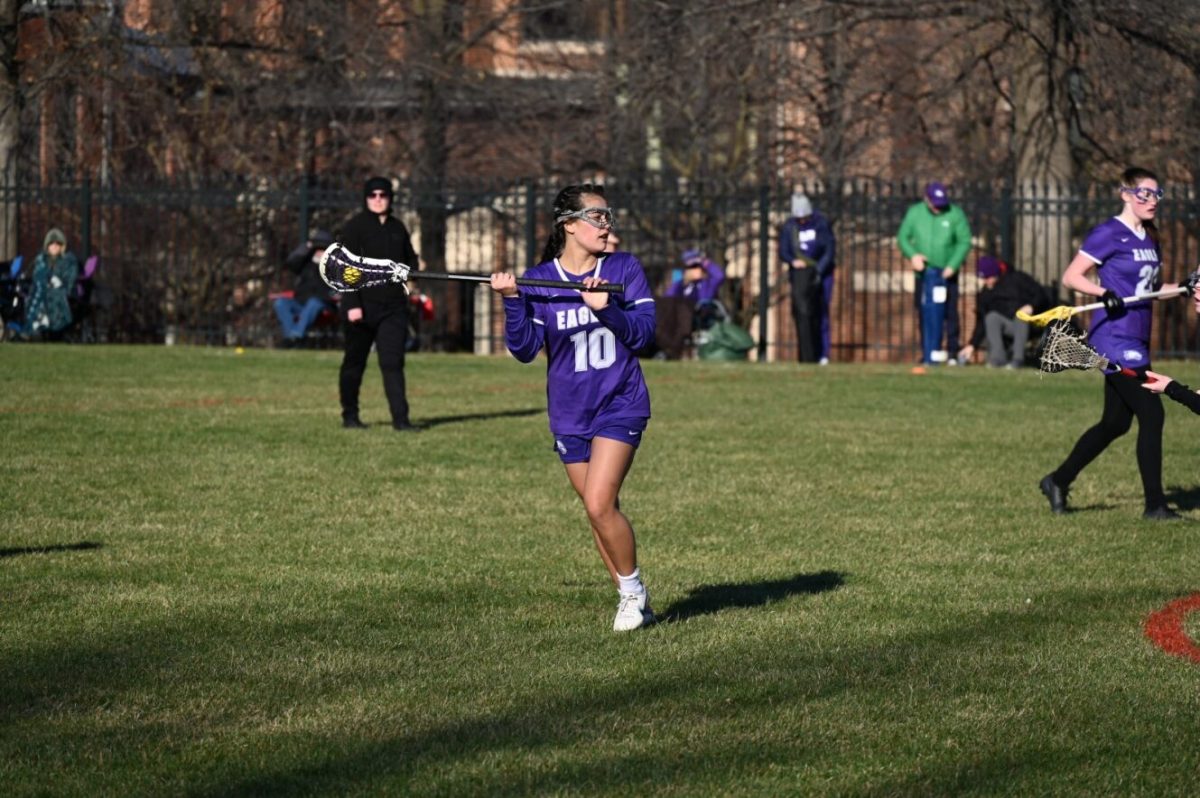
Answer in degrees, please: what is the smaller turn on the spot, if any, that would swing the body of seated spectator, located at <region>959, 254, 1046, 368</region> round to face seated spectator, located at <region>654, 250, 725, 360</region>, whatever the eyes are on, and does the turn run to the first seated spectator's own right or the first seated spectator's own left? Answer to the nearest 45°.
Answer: approximately 45° to the first seated spectator's own right

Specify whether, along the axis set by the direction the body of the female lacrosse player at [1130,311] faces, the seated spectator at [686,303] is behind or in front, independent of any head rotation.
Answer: behind

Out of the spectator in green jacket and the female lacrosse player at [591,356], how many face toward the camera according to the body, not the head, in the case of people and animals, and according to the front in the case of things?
2

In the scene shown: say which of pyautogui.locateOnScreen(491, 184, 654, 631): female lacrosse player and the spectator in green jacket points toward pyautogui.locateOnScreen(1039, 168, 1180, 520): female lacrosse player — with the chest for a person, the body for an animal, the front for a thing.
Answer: the spectator in green jacket

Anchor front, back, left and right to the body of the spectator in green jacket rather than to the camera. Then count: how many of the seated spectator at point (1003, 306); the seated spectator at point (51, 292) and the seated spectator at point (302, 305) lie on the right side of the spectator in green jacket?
2

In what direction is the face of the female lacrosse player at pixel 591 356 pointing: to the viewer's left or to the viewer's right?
to the viewer's right

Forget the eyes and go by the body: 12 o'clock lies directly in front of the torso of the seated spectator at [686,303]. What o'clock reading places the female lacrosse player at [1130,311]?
The female lacrosse player is roughly at 12 o'clock from the seated spectator.
